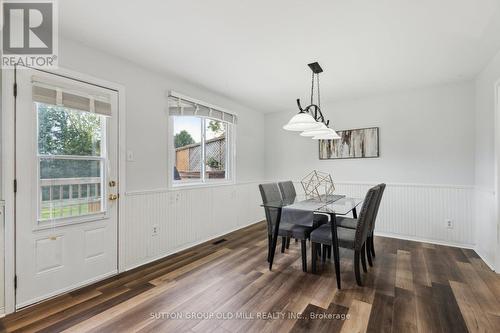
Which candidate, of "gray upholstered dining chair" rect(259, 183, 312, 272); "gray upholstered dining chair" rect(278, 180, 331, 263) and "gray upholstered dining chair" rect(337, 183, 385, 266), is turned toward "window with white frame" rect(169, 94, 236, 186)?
"gray upholstered dining chair" rect(337, 183, 385, 266)

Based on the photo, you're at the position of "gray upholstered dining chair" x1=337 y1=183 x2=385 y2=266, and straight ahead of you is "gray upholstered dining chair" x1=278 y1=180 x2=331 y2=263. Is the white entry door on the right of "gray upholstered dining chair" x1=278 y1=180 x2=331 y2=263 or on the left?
left

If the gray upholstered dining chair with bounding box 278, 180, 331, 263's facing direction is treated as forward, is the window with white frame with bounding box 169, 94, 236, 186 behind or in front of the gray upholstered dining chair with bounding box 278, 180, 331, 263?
behind

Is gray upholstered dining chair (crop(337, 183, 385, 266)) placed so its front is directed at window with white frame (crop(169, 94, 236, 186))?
yes

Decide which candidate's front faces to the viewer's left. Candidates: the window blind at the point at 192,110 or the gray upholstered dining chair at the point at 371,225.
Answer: the gray upholstered dining chair

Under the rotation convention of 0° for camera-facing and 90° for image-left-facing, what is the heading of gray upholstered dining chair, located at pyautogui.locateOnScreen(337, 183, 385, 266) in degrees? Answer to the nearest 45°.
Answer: approximately 90°

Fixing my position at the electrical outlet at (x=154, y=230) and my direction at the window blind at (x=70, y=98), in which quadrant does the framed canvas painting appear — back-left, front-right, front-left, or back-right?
back-left
